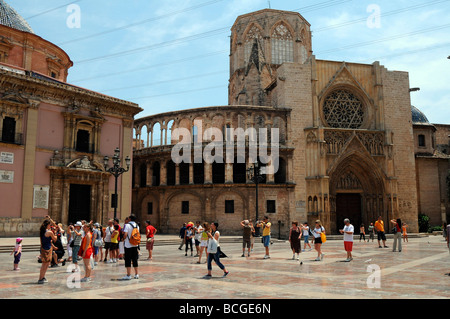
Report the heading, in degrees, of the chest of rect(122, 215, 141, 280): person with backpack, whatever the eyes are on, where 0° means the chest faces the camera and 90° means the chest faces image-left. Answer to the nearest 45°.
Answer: approximately 135°

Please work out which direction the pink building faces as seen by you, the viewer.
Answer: facing the viewer and to the right of the viewer

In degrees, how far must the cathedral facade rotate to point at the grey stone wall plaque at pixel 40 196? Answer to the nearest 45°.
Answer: approximately 45° to its right

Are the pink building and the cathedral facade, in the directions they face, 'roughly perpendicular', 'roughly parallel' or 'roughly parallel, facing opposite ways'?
roughly perpendicular

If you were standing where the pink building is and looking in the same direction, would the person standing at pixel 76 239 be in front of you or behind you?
in front

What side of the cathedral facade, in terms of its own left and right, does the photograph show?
front

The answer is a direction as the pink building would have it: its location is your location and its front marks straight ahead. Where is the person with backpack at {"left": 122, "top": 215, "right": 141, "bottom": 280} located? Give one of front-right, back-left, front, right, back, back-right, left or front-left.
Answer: front-right

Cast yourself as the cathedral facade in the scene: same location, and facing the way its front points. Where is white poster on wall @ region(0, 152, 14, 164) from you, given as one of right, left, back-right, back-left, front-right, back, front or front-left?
front-right

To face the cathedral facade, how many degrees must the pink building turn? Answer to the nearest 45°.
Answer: approximately 45° to its left

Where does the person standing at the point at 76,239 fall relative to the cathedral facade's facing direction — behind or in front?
in front
